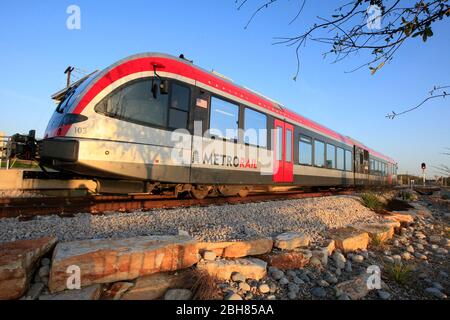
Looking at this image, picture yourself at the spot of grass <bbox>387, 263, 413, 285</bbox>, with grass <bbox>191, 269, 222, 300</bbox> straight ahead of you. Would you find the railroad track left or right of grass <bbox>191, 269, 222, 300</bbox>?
right

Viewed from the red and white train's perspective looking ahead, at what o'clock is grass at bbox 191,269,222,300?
The grass is roughly at 10 o'clock from the red and white train.

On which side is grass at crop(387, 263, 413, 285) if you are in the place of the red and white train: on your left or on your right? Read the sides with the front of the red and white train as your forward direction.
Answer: on your left

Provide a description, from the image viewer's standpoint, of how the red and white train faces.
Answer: facing the viewer and to the left of the viewer

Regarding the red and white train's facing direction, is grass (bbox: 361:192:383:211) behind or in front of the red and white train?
behind

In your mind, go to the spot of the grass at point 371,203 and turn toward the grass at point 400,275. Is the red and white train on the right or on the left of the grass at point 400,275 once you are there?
right
